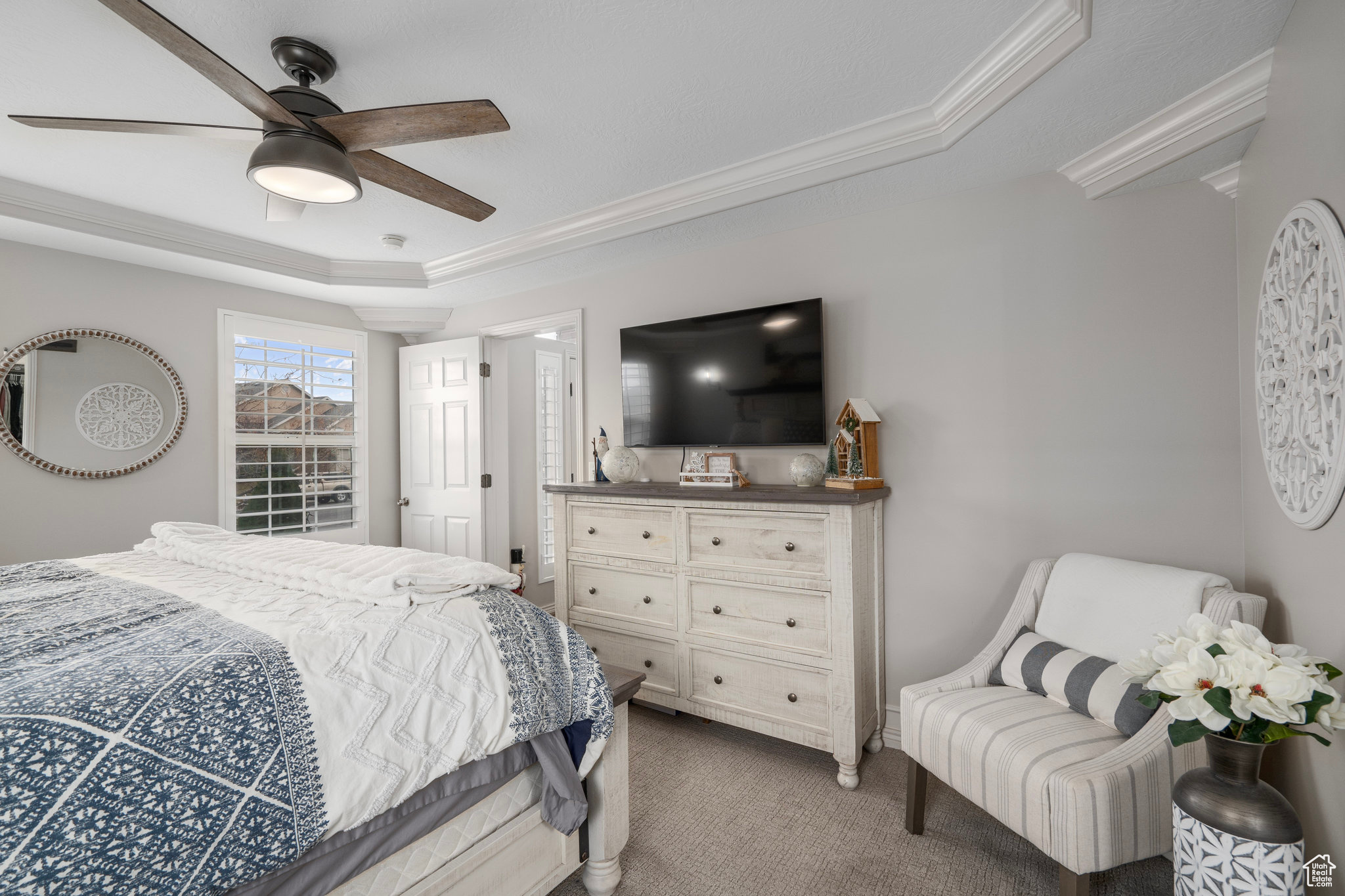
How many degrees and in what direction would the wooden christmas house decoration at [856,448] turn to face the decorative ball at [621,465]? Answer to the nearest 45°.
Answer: approximately 45° to its right

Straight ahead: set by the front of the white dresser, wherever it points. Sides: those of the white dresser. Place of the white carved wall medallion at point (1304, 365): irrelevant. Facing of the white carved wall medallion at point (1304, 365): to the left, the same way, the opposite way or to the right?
to the right

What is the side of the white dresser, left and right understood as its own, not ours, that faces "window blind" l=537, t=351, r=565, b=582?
right

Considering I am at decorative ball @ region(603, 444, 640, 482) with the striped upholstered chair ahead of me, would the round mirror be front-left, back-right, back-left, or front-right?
back-right

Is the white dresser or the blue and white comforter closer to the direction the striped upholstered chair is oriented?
the blue and white comforter

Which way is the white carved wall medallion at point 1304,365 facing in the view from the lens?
facing to the left of the viewer

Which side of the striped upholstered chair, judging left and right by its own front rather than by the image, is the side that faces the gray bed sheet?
front

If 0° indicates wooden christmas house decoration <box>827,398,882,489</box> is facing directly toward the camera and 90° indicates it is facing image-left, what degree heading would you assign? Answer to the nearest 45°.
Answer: approximately 45°

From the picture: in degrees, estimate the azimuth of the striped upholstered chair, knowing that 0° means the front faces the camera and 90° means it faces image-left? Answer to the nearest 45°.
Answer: approximately 45°

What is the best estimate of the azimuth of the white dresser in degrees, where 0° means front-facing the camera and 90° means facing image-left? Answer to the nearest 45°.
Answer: approximately 45°

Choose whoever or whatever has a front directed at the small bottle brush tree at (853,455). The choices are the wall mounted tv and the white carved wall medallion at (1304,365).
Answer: the white carved wall medallion

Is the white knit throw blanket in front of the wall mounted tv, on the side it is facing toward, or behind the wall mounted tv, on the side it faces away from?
in front
